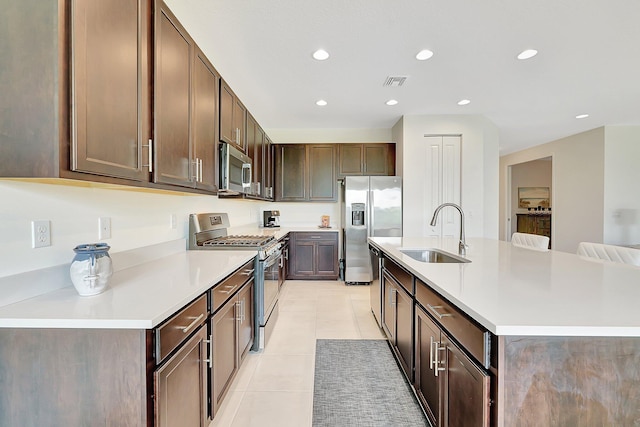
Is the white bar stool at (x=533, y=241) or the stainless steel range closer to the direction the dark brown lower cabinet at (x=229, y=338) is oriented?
the white bar stool

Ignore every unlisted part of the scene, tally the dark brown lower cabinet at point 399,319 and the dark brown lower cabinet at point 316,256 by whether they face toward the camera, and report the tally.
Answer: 1

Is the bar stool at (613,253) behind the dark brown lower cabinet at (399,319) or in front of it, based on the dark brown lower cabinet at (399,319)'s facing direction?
behind

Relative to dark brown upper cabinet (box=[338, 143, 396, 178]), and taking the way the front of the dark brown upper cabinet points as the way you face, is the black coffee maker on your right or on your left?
on your right

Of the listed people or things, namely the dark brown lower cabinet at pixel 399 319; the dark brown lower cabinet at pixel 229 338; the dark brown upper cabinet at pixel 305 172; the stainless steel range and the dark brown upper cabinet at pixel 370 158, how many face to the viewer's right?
2

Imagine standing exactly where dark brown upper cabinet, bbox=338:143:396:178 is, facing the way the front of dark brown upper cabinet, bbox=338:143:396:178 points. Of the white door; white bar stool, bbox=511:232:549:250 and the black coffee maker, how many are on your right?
1

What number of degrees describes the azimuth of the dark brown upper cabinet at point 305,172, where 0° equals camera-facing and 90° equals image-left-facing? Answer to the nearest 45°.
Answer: approximately 0°

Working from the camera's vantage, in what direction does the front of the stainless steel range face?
facing to the right of the viewer

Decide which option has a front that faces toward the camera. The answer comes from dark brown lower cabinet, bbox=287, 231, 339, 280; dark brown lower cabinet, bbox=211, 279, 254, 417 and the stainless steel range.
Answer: dark brown lower cabinet, bbox=287, 231, 339, 280

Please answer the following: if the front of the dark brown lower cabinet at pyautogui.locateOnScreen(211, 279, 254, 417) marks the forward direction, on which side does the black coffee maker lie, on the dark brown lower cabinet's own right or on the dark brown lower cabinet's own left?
on the dark brown lower cabinet's own left

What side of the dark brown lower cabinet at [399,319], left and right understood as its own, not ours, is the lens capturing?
left

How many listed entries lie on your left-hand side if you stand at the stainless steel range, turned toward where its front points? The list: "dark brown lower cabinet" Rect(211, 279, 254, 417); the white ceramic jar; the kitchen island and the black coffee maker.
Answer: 1

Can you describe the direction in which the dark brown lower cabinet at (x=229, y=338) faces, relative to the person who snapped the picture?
facing to the right of the viewer
